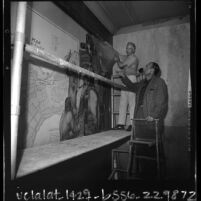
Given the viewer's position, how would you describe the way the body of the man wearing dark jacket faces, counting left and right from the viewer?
facing the viewer and to the left of the viewer

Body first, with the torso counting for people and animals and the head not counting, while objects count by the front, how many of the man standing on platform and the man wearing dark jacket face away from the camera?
0
